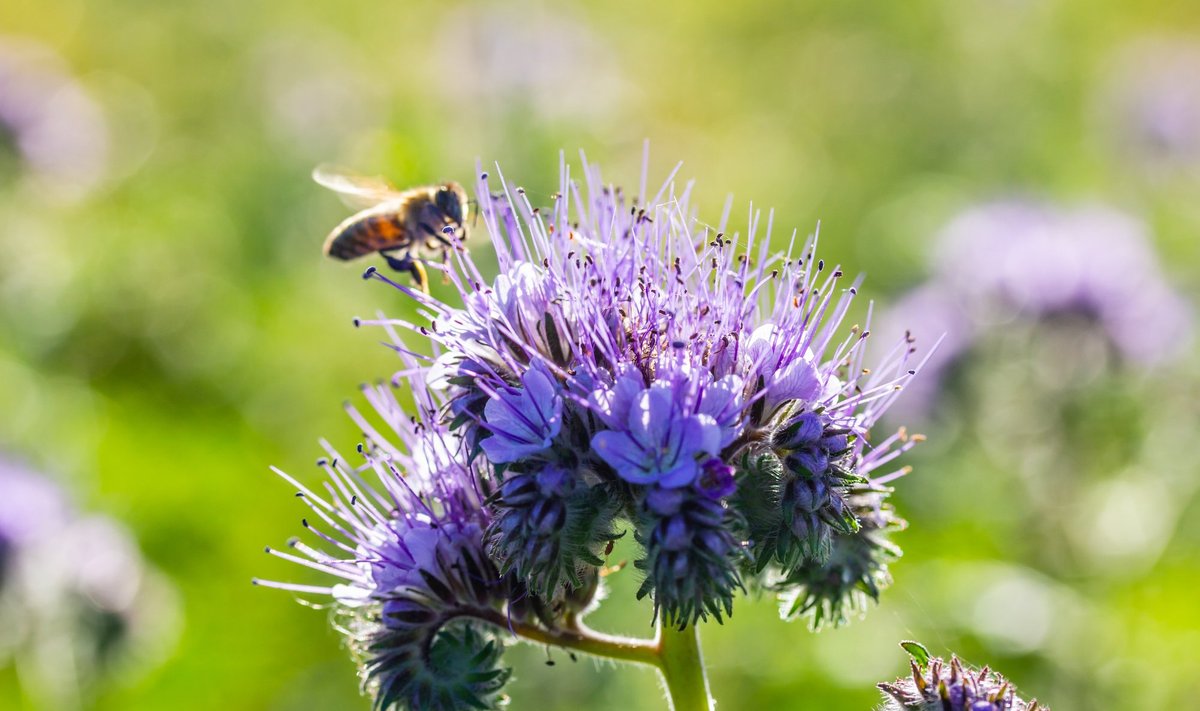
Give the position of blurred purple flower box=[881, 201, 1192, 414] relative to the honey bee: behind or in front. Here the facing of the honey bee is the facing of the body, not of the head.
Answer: in front

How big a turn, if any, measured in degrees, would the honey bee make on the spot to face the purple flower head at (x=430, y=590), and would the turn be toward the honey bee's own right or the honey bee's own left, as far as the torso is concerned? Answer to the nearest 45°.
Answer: approximately 45° to the honey bee's own right

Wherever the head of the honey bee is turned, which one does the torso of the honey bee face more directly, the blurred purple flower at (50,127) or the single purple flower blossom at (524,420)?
the single purple flower blossom

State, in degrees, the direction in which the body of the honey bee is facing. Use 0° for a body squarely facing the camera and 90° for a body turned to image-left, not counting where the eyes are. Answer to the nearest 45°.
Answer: approximately 270°

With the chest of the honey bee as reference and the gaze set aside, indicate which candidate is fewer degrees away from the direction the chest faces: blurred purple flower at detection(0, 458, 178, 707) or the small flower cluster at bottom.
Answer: the small flower cluster at bottom

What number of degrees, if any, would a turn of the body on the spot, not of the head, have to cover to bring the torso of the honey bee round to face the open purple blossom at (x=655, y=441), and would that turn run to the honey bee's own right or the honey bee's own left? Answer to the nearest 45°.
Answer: approximately 45° to the honey bee's own right

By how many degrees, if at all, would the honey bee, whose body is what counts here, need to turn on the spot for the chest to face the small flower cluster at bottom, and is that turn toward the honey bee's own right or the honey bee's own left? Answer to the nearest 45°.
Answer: approximately 45° to the honey bee's own right

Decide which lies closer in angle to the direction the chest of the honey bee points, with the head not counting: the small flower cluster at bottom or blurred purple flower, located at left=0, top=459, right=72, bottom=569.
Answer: the small flower cluster at bottom
